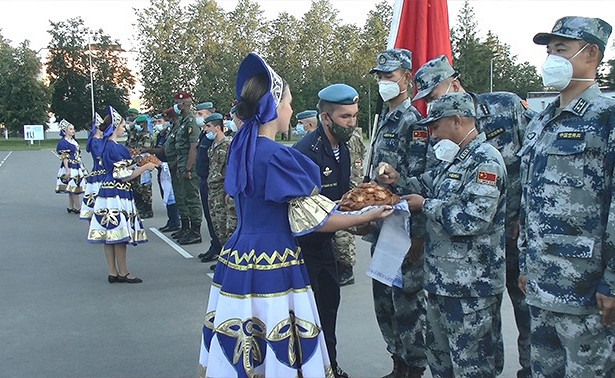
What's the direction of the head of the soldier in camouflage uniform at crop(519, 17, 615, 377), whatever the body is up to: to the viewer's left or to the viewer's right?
to the viewer's left

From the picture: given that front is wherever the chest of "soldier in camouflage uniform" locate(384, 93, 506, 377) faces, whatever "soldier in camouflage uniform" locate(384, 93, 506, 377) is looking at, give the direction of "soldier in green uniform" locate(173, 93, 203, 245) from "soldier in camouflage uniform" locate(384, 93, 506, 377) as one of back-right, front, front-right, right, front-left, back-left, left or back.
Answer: front-right

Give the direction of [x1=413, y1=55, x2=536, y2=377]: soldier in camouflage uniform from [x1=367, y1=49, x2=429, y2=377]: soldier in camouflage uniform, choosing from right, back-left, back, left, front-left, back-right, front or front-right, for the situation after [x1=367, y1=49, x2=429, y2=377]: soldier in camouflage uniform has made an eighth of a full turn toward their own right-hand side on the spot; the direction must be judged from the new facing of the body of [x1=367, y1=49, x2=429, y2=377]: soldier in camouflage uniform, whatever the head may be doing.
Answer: back

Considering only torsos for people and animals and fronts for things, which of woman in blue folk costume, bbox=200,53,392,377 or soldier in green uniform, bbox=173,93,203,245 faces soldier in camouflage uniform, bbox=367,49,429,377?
the woman in blue folk costume

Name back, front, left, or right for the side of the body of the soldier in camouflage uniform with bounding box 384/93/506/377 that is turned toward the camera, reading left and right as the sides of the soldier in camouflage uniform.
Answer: left

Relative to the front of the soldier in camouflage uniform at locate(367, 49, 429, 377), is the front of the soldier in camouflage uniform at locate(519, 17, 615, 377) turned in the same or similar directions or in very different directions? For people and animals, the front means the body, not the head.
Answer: same or similar directions

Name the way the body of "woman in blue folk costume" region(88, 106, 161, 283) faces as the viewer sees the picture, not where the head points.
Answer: to the viewer's right

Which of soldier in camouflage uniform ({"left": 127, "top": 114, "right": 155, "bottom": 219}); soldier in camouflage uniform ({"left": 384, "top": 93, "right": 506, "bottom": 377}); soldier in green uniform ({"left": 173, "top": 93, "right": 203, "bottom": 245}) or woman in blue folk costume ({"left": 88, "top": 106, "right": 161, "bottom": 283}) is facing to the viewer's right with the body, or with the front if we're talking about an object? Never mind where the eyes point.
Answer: the woman in blue folk costume

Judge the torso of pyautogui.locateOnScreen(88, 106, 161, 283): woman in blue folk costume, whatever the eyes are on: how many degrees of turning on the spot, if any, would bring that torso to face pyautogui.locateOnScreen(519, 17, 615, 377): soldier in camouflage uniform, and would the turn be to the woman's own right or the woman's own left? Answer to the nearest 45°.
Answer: approximately 45° to the woman's own right

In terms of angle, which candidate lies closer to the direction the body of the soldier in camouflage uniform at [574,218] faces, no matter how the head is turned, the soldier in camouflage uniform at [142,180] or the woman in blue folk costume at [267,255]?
the woman in blue folk costume

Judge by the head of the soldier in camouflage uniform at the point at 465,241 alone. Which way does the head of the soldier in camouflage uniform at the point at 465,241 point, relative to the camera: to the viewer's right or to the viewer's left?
to the viewer's left

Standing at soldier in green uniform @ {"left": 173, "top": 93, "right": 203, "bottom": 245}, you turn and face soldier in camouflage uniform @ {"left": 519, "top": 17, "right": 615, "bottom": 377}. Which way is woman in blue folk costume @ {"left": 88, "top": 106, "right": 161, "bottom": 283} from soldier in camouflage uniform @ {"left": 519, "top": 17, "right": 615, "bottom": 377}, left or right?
right

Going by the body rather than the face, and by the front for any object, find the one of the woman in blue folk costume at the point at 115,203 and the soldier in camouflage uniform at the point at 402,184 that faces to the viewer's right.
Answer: the woman in blue folk costume
